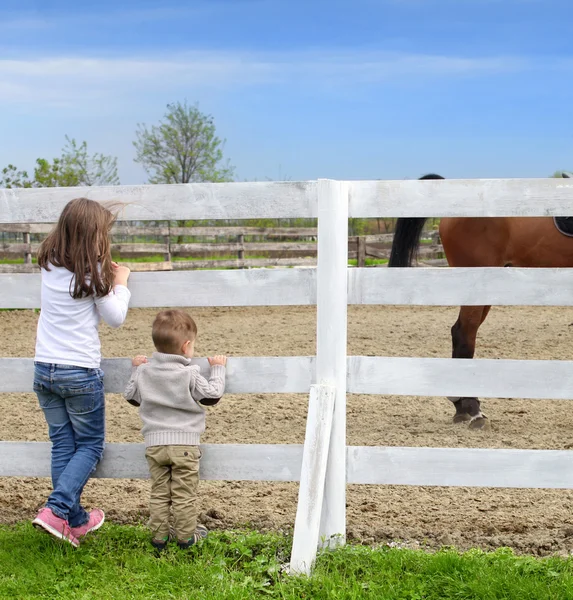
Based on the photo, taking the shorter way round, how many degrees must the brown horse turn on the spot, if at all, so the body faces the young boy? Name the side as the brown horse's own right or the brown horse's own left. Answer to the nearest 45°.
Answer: approximately 90° to the brown horse's own right

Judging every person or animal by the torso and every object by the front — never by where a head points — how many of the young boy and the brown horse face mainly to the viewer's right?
1

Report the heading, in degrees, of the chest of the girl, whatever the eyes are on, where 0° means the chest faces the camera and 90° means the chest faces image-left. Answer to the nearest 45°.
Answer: approximately 225°

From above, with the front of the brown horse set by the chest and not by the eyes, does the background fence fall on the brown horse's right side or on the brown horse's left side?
on the brown horse's left side

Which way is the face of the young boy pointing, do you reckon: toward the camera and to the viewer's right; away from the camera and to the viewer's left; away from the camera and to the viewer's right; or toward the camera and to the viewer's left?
away from the camera and to the viewer's right

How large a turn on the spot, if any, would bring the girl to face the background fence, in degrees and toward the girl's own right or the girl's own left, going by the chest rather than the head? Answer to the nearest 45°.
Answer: approximately 45° to the girl's own left

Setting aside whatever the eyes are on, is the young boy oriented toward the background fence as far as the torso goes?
yes

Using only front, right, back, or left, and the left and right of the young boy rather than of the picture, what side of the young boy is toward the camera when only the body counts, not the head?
back

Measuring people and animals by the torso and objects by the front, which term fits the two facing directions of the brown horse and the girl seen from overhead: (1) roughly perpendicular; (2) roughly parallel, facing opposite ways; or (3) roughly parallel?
roughly perpendicular

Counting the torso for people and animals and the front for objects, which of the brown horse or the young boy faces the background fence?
the young boy

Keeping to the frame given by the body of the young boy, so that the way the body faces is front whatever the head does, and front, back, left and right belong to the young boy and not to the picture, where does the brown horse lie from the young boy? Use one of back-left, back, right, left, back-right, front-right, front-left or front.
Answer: front-right

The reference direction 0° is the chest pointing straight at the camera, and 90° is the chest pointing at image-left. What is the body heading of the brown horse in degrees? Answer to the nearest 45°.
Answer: approximately 270°
